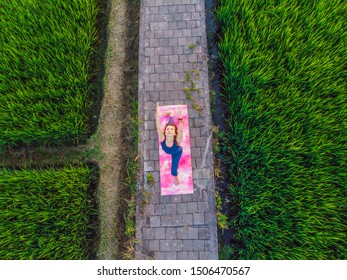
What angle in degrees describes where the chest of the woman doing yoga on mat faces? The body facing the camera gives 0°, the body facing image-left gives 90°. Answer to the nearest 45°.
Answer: approximately 0°
